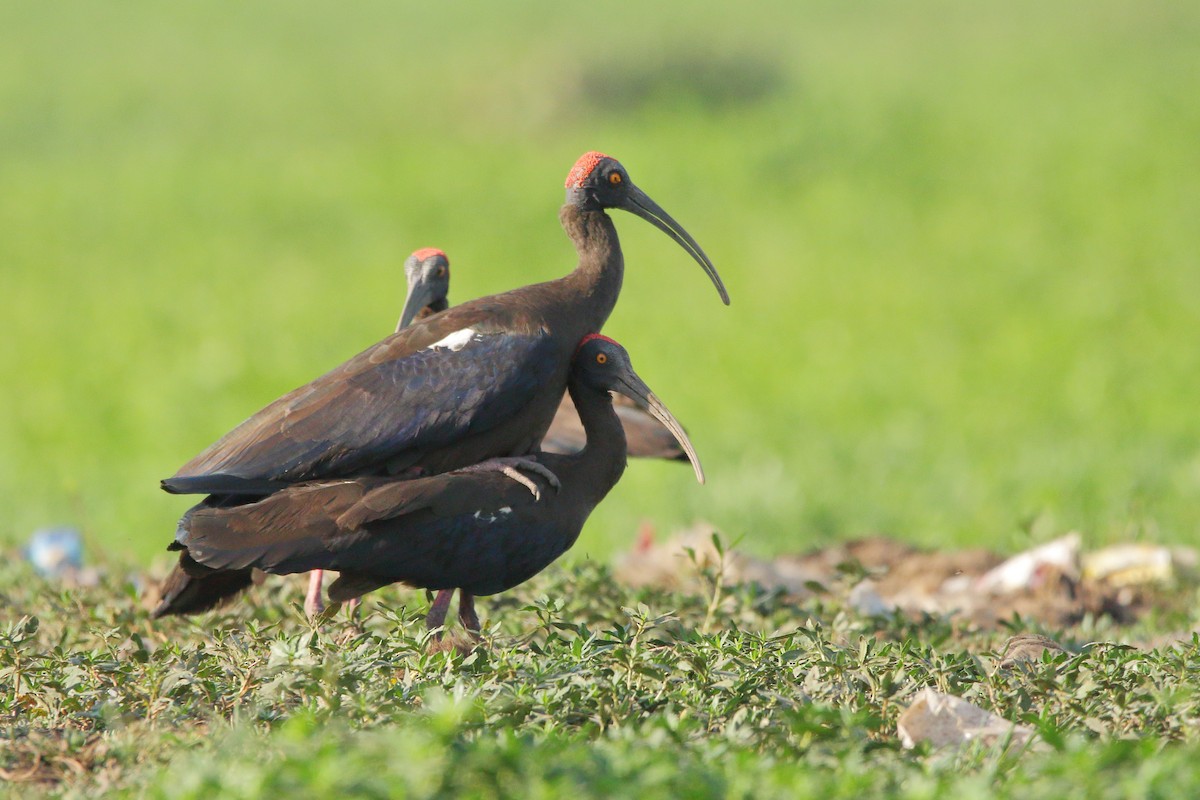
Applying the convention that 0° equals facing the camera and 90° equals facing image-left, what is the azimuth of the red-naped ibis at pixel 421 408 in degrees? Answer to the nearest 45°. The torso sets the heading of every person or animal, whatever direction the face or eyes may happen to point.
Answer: approximately 270°

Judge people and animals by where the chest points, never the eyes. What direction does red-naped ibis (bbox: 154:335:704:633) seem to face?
to the viewer's right

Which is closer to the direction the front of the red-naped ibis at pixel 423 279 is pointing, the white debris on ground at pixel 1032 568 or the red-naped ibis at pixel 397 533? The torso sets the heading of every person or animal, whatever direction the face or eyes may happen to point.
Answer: the red-naped ibis

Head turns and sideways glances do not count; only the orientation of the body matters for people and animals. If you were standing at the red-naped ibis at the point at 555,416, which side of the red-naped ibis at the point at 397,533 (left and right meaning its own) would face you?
left

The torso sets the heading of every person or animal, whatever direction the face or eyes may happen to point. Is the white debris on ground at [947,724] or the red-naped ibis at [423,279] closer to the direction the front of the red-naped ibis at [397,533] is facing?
the white debris on ground

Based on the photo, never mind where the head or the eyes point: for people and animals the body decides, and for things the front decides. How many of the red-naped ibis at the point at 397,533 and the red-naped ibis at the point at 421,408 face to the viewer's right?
2
